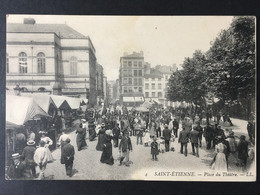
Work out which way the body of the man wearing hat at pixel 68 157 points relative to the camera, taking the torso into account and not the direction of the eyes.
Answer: away from the camera

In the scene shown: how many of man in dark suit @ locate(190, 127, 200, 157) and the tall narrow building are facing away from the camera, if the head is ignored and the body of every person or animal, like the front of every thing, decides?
1

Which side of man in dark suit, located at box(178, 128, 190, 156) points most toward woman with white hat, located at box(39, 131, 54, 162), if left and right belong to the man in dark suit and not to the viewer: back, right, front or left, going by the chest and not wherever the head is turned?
left

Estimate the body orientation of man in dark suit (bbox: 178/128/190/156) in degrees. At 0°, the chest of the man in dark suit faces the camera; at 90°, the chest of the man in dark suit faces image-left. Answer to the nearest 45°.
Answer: approximately 180°

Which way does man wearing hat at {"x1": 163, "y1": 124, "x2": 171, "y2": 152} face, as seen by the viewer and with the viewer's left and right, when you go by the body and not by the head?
facing away from the viewer

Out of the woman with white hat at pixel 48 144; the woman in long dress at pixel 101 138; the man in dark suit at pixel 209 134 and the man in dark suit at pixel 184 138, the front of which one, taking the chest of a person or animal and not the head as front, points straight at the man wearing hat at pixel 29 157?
the woman with white hat

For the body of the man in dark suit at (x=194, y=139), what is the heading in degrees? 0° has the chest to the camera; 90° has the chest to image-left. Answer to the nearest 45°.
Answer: approximately 180°

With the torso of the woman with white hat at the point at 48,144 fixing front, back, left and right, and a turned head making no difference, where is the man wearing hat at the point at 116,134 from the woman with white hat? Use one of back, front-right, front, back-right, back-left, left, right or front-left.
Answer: back

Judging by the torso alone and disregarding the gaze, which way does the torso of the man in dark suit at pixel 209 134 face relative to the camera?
away from the camera

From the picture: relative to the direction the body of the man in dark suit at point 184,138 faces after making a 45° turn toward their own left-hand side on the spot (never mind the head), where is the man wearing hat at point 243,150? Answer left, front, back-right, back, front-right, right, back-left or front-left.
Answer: back-right
